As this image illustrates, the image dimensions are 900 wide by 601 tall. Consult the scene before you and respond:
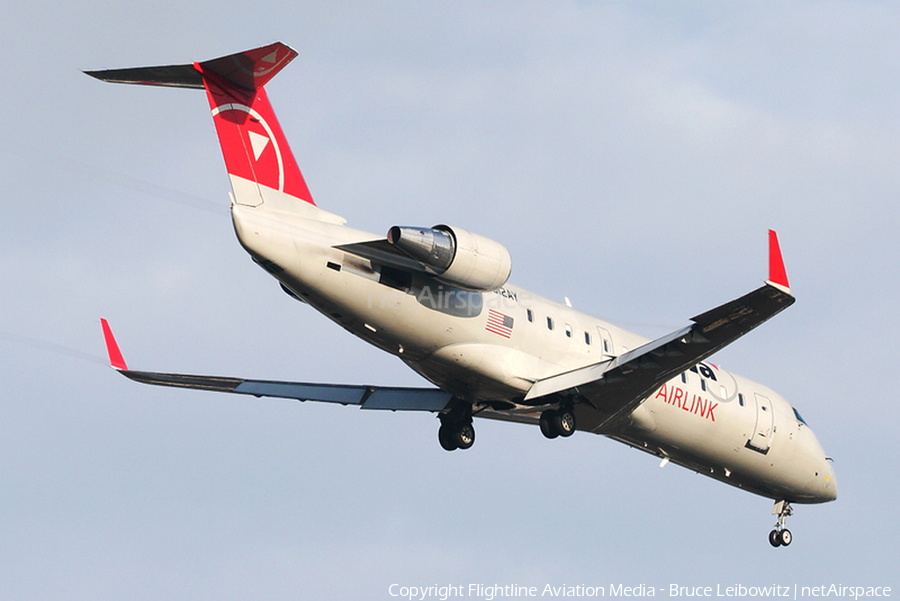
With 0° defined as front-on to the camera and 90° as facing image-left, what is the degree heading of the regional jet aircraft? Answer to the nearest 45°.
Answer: approximately 225°
